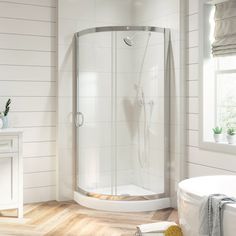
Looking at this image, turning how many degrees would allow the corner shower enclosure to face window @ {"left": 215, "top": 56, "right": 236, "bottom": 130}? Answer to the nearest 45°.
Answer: approximately 90° to its left

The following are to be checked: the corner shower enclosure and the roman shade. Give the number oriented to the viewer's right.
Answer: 0

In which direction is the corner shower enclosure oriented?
toward the camera

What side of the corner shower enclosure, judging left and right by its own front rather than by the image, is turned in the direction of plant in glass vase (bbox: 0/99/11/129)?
right

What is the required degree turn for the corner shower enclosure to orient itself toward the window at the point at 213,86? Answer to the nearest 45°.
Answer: approximately 90° to its left

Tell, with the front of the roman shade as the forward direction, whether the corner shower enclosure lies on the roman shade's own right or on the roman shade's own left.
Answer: on the roman shade's own right

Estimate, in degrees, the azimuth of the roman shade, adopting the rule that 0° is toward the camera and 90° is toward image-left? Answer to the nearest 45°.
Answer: approximately 45°

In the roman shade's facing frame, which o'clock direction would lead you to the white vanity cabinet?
The white vanity cabinet is roughly at 1 o'clock from the roman shade.
